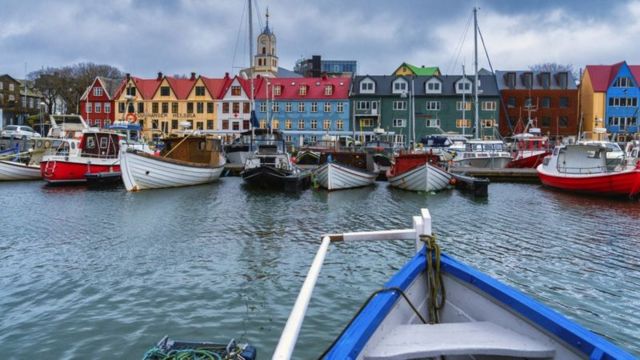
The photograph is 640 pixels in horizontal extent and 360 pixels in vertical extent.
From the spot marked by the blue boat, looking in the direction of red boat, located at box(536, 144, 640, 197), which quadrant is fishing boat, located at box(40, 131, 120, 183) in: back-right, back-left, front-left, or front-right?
front-left

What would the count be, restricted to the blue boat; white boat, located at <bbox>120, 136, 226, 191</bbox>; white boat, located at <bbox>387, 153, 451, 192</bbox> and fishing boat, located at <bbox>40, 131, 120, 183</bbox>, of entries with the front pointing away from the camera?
1

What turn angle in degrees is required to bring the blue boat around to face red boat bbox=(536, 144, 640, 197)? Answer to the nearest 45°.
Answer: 0° — it already faces it

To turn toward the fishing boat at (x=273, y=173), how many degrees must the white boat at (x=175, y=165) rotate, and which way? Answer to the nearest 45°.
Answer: approximately 135° to its left

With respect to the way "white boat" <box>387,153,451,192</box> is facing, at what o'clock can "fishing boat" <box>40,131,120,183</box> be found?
The fishing boat is roughly at 3 o'clock from the white boat.

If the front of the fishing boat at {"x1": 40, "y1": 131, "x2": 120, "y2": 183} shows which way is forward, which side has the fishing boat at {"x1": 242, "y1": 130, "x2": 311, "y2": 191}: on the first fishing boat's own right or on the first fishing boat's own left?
on the first fishing boat's own left

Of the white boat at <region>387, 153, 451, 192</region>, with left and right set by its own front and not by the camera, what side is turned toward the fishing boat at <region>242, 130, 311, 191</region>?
right

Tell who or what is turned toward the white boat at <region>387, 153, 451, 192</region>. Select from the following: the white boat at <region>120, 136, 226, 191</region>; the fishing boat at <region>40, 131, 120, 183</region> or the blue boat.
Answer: the blue boat

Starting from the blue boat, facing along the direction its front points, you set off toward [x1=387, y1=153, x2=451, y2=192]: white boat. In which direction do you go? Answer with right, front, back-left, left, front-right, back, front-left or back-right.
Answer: front

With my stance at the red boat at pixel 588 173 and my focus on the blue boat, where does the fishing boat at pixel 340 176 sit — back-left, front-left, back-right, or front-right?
front-right

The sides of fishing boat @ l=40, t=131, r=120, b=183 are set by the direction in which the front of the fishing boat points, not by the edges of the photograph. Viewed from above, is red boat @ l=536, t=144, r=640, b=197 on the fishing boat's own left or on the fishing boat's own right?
on the fishing boat's own left

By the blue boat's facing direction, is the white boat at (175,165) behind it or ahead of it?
ahead

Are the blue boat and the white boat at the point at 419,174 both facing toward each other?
yes

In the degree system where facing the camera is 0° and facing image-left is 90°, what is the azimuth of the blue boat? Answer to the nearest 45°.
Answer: approximately 180°

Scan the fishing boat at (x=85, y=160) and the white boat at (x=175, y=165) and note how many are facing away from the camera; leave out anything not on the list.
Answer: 0

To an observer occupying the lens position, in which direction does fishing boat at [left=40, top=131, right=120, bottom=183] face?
facing the viewer and to the left of the viewer

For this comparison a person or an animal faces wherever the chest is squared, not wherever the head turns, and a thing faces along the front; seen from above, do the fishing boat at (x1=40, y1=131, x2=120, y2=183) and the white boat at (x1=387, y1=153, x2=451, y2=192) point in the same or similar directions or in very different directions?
same or similar directions

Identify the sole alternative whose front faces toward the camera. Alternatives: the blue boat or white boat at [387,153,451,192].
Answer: the white boat

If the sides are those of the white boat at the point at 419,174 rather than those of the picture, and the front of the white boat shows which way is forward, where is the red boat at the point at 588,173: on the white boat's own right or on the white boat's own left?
on the white boat's own left

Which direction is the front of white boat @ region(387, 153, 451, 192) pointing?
toward the camera
